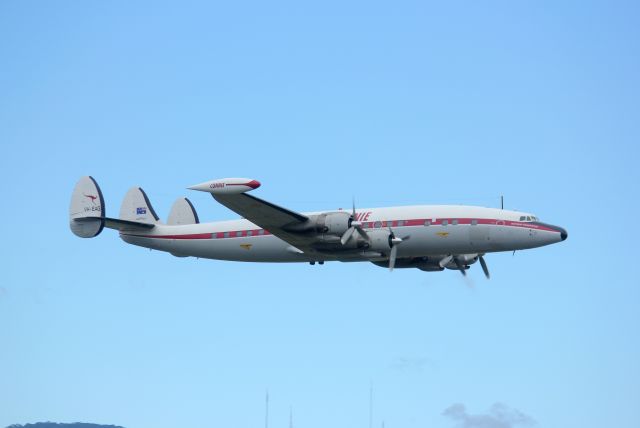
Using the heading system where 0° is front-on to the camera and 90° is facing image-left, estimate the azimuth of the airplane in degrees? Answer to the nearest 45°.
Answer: approximately 315°
